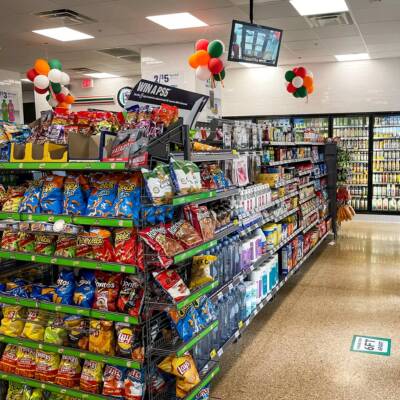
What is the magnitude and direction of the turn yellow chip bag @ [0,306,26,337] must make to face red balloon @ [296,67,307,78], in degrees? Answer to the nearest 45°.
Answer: approximately 135° to its left

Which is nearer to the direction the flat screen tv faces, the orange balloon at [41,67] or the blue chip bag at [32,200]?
the blue chip bag

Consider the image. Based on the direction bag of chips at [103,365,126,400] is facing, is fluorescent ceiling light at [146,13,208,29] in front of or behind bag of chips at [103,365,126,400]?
behind

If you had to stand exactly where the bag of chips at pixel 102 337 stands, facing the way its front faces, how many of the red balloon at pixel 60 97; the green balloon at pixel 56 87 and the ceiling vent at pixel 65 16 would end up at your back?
3

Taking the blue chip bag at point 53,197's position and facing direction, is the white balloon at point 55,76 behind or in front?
behind
